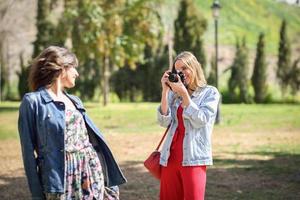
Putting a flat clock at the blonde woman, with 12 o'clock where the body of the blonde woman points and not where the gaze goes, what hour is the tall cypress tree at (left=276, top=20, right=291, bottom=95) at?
The tall cypress tree is roughly at 5 o'clock from the blonde woman.

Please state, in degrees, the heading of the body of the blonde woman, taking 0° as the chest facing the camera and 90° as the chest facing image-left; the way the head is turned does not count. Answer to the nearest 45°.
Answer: approximately 45°

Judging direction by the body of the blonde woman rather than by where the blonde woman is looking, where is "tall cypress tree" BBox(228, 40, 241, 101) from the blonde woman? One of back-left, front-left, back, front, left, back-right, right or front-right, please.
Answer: back-right

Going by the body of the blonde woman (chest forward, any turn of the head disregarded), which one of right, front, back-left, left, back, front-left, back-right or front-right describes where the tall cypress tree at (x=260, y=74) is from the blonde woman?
back-right

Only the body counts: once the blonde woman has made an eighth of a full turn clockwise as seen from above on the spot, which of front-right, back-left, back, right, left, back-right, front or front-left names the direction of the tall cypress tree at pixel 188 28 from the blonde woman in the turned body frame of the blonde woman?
right

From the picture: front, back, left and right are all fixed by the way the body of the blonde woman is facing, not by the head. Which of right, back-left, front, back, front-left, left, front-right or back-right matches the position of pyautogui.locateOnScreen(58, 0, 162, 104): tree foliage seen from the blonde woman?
back-right

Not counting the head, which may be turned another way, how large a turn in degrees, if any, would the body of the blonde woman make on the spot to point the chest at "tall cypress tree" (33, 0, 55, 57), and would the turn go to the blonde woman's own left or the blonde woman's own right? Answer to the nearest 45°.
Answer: approximately 135° to the blonde woman's own right
